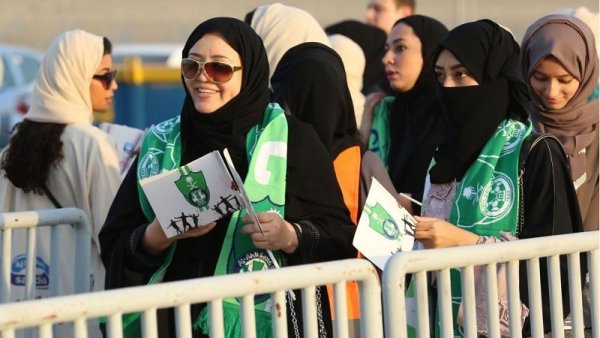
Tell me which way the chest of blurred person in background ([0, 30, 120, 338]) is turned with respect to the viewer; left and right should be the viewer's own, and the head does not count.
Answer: facing away from the viewer and to the right of the viewer

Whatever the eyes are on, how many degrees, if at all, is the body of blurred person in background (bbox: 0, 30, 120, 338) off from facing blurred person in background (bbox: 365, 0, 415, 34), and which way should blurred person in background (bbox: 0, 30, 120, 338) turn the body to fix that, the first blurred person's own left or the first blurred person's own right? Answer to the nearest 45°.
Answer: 0° — they already face them

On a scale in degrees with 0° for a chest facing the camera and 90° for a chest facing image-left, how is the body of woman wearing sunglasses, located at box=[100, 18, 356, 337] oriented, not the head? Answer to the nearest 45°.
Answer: approximately 45°

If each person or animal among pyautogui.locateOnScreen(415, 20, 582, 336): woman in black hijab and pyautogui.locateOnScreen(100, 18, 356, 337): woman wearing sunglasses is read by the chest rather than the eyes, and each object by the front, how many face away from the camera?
0

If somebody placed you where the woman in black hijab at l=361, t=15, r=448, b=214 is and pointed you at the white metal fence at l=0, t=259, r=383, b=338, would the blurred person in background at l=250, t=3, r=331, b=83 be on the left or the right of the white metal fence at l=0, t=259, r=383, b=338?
right

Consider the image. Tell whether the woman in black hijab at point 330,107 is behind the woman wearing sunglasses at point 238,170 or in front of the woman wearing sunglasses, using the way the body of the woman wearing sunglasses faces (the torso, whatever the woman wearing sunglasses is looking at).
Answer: behind
